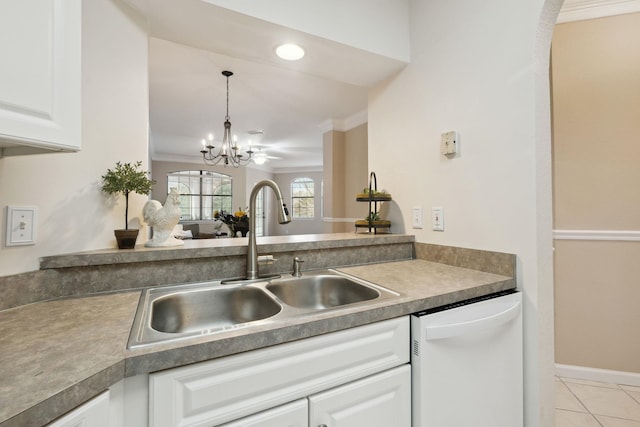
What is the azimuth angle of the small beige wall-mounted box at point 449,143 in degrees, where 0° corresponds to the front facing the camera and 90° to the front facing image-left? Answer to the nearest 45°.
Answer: approximately 45°

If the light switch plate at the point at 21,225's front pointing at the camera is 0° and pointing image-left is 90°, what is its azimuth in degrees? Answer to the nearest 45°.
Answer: approximately 0°

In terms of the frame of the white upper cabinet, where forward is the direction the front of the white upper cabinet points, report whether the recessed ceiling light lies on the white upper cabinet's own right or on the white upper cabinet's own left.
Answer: on the white upper cabinet's own left

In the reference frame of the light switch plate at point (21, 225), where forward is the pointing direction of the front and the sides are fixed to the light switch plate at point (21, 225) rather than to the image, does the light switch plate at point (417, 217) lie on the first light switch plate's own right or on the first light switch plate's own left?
on the first light switch plate's own left

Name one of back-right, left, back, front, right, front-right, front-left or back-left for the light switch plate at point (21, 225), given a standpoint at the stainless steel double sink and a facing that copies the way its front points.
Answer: back-right

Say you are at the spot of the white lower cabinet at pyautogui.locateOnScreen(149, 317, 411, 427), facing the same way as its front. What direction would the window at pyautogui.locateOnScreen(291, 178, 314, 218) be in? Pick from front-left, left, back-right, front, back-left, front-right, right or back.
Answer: back-left
